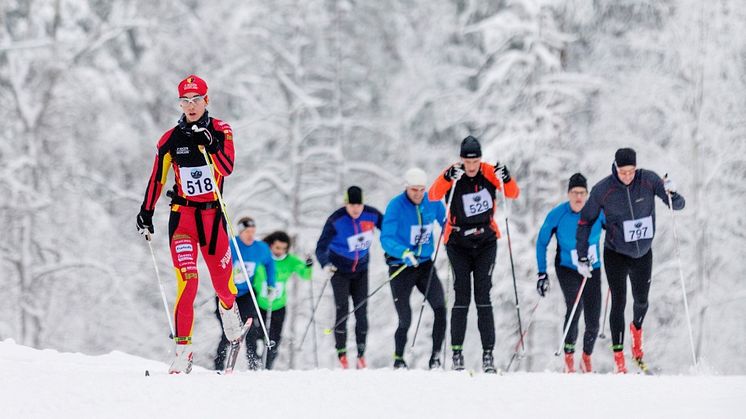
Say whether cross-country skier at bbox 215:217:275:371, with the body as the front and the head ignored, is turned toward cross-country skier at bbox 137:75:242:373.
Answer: yes

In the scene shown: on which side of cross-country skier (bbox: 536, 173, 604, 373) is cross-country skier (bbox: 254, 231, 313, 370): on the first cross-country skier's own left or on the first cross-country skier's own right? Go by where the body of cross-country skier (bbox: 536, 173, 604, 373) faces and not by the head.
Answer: on the first cross-country skier's own right

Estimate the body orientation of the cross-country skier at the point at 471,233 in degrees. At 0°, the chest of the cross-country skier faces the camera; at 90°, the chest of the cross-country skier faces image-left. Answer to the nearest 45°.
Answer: approximately 0°

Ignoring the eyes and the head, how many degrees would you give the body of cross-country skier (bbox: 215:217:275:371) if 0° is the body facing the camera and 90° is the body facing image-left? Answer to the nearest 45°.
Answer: approximately 0°

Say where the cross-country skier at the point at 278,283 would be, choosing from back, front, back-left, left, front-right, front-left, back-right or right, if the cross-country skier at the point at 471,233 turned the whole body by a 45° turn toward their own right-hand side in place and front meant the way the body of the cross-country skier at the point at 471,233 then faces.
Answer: right
